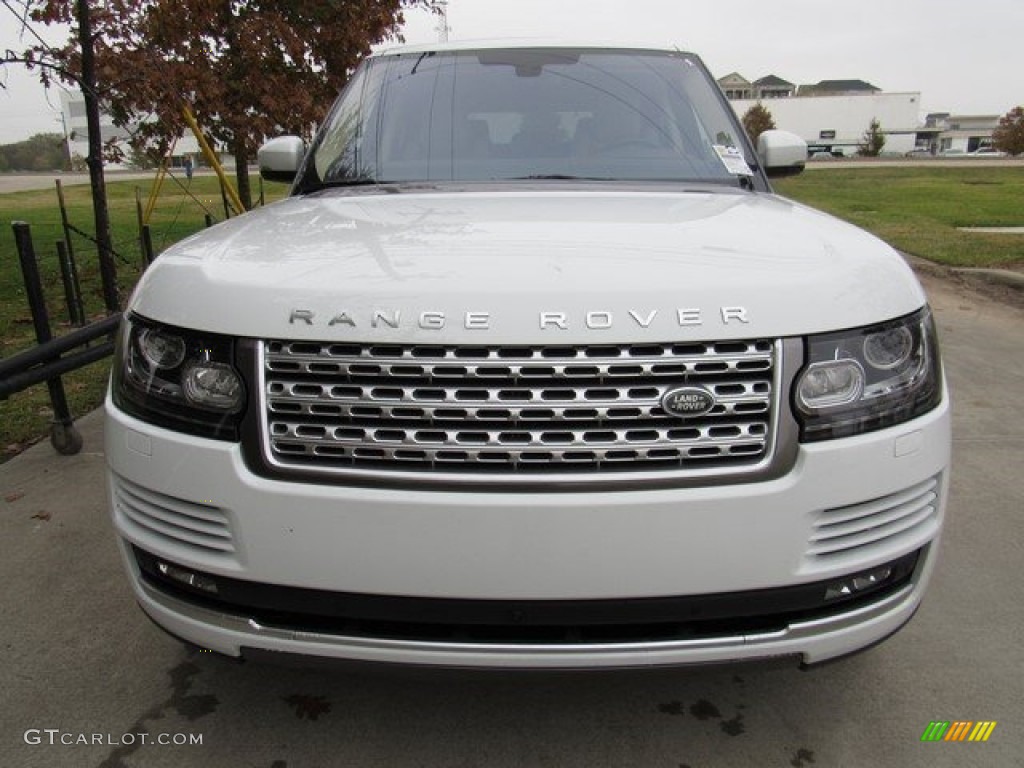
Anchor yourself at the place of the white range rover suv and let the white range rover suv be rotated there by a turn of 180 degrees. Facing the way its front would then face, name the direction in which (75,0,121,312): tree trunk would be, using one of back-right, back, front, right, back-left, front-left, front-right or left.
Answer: front-left

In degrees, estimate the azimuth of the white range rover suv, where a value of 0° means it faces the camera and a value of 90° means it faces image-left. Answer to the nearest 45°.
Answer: approximately 0°
